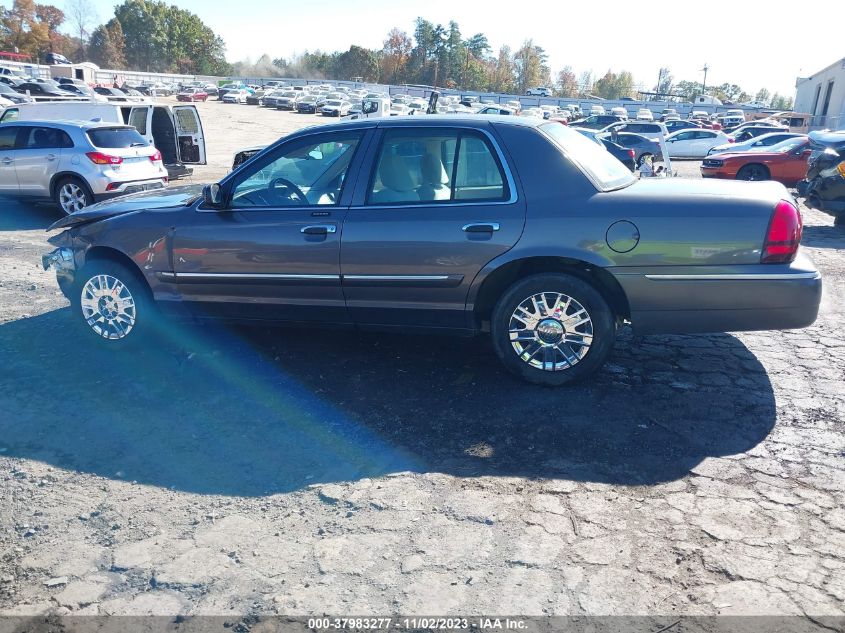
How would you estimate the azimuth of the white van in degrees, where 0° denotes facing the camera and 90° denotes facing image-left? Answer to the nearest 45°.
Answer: approximately 135°

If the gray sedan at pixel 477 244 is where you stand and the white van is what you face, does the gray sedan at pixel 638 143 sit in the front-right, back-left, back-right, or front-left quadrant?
front-right

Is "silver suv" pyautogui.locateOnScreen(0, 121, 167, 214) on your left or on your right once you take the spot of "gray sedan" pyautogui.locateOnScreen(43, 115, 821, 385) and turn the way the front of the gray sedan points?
on your right

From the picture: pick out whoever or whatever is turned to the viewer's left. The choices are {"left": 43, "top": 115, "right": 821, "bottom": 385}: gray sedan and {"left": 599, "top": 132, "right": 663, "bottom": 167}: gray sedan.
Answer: {"left": 43, "top": 115, "right": 821, "bottom": 385}: gray sedan

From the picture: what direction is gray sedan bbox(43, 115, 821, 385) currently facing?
to the viewer's left

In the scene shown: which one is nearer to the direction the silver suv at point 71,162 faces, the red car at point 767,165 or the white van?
the white van

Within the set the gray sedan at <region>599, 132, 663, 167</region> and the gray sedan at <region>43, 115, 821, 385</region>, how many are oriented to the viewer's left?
1

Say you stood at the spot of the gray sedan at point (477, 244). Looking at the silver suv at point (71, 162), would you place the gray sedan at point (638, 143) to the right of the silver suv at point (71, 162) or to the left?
right
